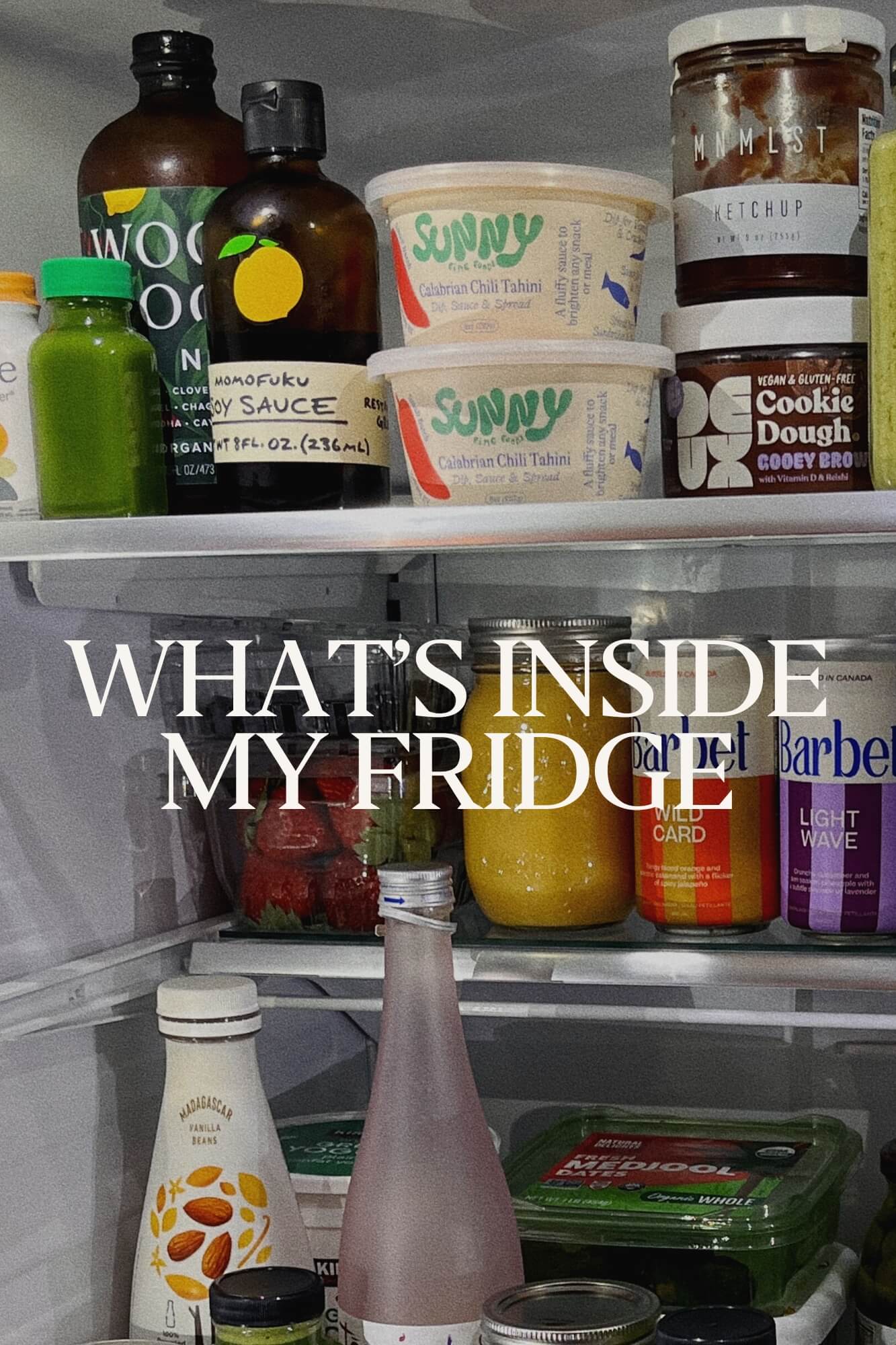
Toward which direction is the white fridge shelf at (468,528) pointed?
toward the camera
